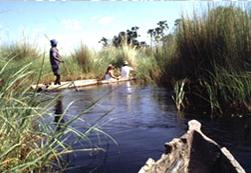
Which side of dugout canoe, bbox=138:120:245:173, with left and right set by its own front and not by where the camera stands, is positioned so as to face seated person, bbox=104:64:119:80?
front

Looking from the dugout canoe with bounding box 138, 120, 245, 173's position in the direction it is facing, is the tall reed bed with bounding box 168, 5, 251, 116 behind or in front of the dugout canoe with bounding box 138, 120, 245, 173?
in front

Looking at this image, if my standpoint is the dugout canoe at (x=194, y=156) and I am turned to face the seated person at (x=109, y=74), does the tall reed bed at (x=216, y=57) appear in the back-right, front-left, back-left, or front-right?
front-right

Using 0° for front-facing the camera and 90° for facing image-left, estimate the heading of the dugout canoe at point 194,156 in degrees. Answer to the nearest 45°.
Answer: approximately 180°

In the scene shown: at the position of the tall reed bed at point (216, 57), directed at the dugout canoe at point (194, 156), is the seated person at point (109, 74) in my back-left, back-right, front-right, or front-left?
back-right
